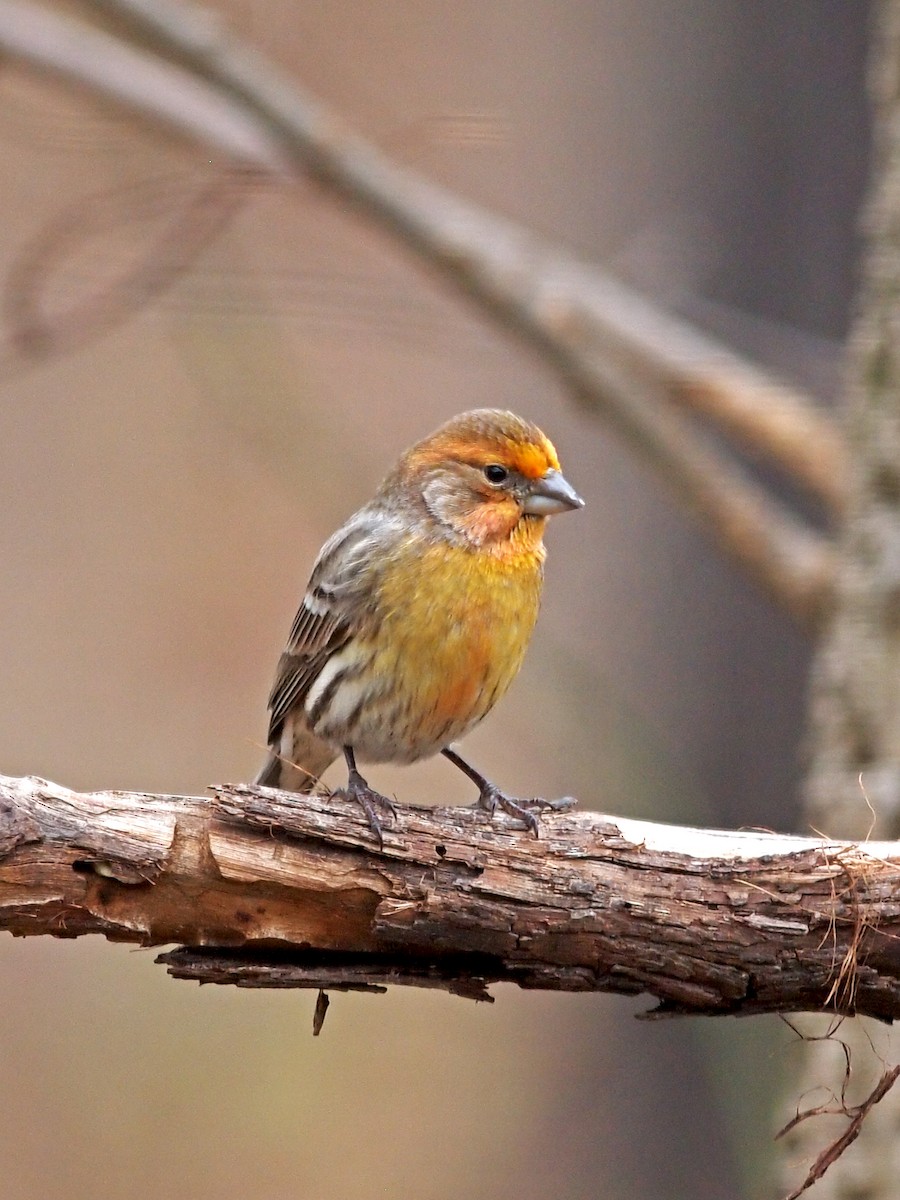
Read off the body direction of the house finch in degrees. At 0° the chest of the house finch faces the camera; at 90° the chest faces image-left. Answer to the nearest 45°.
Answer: approximately 315°
